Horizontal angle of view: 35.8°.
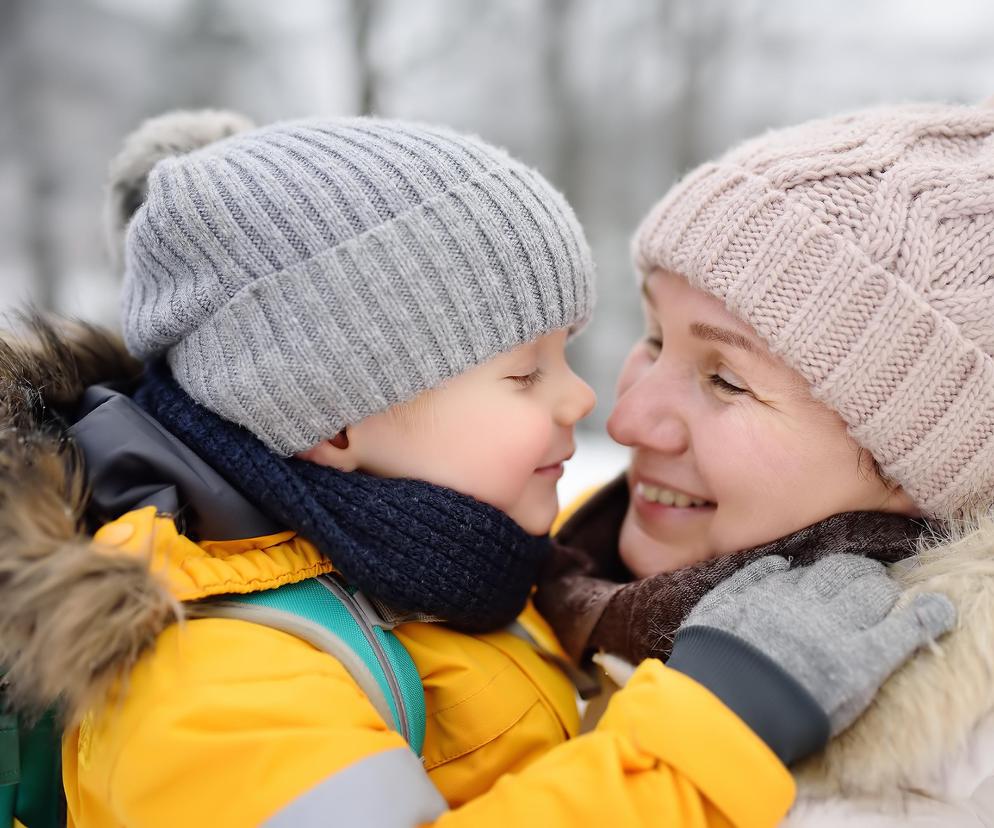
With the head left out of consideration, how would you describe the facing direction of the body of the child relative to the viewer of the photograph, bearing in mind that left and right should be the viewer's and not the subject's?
facing to the right of the viewer

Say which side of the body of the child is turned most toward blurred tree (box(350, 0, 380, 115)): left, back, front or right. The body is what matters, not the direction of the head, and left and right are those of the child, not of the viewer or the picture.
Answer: left

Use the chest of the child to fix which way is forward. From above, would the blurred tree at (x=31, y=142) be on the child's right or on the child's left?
on the child's left

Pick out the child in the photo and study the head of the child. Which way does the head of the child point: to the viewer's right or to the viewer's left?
to the viewer's right
